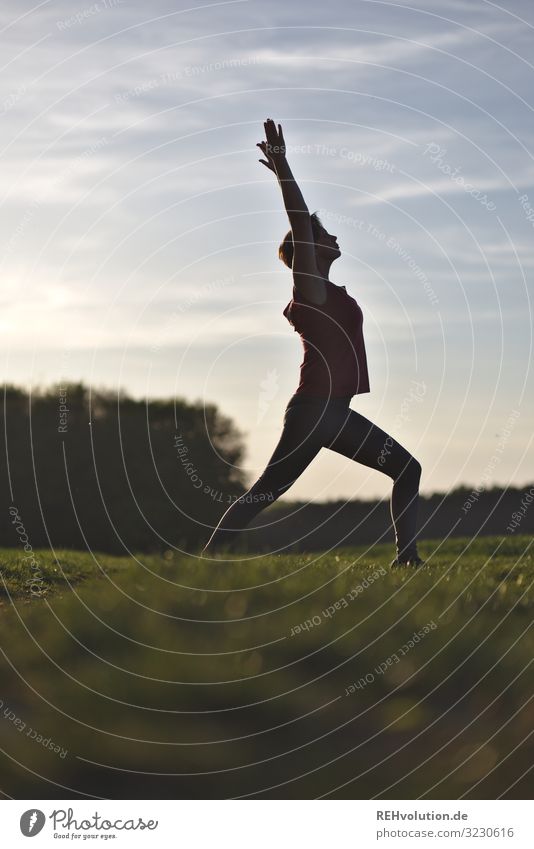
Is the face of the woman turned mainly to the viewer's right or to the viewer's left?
to the viewer's right

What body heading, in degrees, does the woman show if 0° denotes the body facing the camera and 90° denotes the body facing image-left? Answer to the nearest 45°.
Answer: approximately 270°
